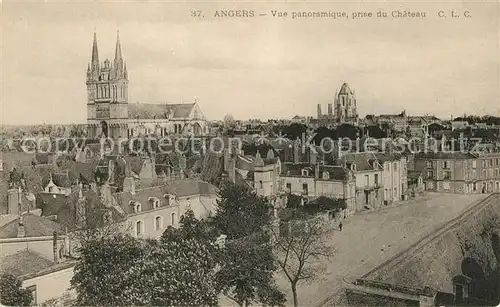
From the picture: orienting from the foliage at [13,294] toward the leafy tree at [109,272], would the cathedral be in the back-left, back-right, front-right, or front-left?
front-left

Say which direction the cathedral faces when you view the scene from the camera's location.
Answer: facing the viewer and to the left of the viewer

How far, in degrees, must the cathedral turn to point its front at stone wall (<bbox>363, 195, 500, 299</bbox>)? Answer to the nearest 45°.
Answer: approximately 135° to its left

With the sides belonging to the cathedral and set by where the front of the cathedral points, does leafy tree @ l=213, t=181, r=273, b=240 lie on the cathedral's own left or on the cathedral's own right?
on the cathedral's own left
